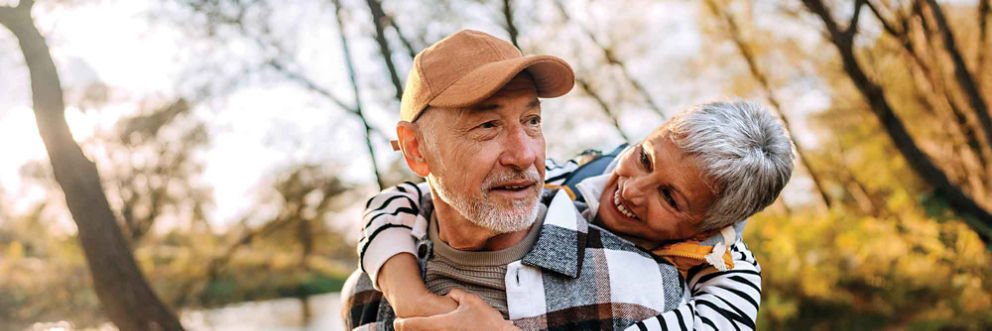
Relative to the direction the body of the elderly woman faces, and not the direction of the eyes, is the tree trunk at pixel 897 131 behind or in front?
behind

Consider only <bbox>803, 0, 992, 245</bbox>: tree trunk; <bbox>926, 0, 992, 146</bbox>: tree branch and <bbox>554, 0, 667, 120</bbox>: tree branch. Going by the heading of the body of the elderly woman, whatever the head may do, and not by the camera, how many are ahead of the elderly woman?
0

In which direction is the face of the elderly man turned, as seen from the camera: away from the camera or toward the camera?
toward the camera

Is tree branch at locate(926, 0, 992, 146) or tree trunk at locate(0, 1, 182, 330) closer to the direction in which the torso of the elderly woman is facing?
the tree trunk

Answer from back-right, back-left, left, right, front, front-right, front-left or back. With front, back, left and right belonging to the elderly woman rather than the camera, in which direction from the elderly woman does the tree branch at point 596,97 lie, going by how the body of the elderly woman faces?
back-right

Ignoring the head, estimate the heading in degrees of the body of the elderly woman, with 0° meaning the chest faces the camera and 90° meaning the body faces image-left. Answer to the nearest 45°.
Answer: approximately 45°

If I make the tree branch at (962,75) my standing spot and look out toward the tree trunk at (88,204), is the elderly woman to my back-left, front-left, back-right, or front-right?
front-left

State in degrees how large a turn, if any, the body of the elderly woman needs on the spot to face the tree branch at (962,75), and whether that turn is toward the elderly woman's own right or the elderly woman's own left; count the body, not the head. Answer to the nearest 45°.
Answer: approximately 180°

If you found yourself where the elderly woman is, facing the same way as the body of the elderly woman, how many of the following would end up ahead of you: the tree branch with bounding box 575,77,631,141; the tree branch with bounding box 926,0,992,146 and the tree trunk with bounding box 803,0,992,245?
0

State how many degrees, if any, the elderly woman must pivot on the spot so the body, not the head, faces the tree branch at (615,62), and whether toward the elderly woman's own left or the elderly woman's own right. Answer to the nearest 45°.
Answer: approximately 135° to the elderly woman's own right

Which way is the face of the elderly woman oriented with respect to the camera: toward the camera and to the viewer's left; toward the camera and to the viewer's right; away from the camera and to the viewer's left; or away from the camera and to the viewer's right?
toward the camera and to the viewer's left
